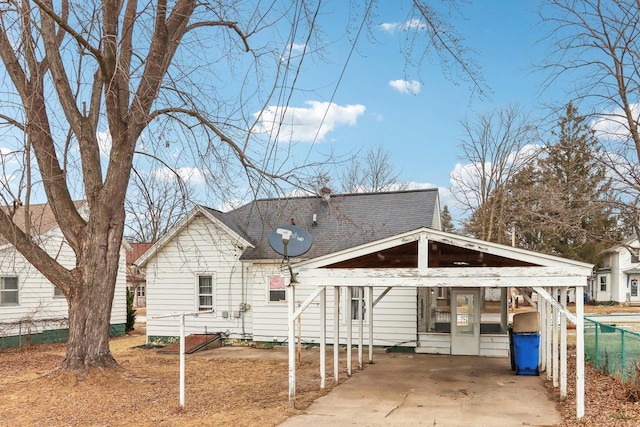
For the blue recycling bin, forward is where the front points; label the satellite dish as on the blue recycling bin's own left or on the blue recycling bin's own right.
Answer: on the blue recycling bin's own right

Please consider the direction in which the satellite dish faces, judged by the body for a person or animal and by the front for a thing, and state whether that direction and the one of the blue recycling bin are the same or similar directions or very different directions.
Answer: same or similar directions

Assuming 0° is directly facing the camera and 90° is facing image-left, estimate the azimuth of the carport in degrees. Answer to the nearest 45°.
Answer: approximately 0°

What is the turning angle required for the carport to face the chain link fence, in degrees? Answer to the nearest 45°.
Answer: approximately 135° to its left

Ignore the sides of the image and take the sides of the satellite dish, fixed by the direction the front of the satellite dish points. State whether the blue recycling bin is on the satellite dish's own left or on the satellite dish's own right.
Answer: on the satellite dish's own left

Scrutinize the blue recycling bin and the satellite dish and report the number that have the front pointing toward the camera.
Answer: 2
